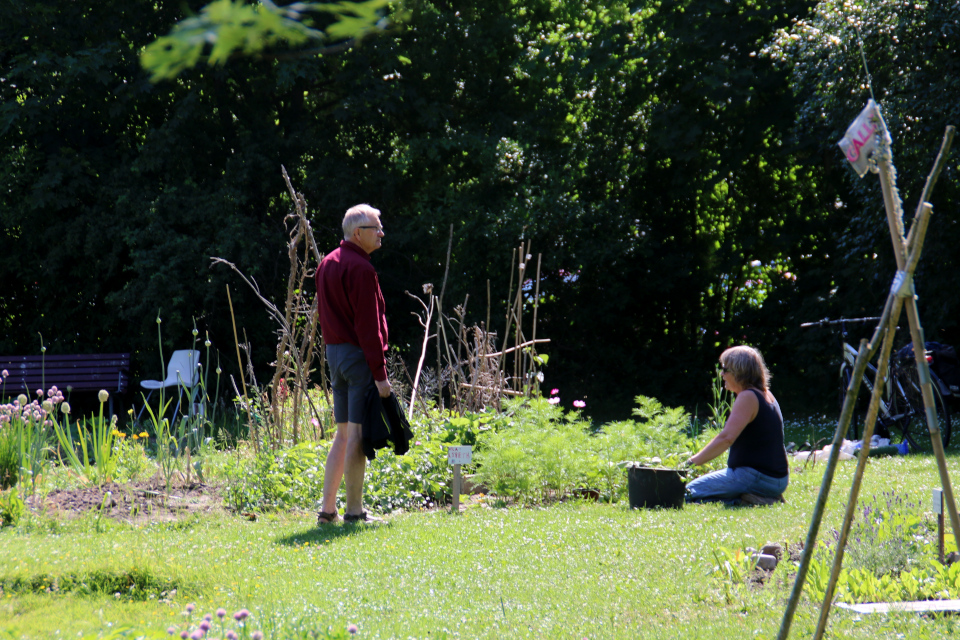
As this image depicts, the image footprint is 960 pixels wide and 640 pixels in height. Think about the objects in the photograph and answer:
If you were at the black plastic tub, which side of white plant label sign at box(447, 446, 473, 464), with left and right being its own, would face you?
left

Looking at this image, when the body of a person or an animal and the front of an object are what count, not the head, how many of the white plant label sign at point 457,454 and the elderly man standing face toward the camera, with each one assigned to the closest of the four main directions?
1

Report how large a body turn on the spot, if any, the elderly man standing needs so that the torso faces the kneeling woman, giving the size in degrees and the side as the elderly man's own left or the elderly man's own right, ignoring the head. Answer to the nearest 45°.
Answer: approximately 45° to the elderly man's own right

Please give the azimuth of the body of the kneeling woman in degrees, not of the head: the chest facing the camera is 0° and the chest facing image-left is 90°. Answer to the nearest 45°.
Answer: approximately 135°

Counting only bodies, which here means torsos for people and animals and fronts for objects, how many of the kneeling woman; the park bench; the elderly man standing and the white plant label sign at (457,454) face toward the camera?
2

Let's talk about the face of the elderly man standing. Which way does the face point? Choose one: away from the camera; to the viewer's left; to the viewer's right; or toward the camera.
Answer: to the viewer's right

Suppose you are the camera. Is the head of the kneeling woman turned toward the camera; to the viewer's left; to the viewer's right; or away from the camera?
to the viewer's left
